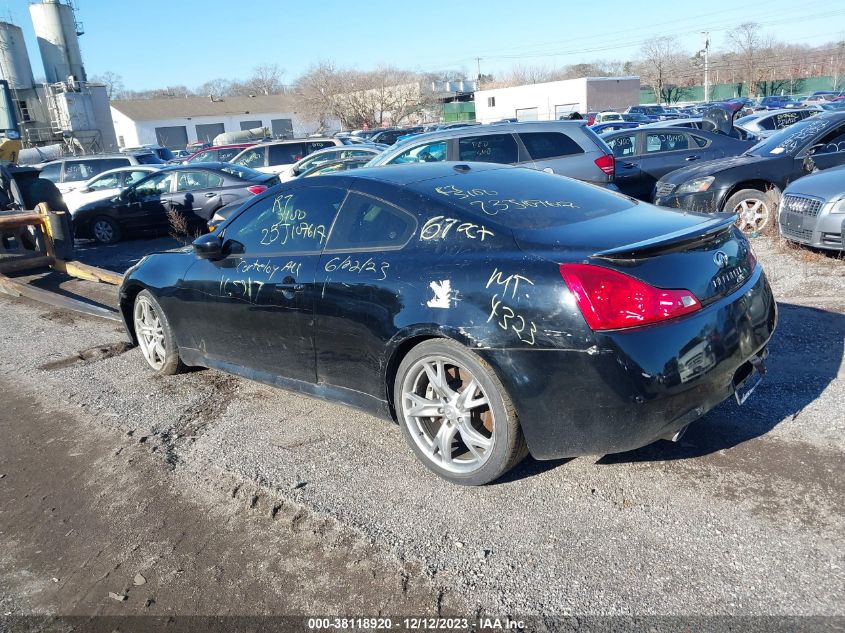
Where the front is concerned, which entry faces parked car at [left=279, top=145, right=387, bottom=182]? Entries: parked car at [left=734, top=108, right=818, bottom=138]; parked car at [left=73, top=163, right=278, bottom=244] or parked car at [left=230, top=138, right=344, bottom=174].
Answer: parked car at [left=734, top=108, right=818, bottom=138]

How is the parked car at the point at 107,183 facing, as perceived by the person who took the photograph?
facing to the left of the viewer

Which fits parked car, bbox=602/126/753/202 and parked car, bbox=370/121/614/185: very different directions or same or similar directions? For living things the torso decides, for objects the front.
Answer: same or similar directions

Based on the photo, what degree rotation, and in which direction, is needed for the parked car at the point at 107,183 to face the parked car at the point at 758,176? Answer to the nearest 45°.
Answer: approximately 135° to its left

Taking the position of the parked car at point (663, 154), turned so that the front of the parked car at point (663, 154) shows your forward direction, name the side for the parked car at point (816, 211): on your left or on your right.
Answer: on your left

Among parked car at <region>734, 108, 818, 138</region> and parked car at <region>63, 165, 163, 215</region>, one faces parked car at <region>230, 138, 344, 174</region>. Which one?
parked car at <region>734, 108, 818, 138</region>

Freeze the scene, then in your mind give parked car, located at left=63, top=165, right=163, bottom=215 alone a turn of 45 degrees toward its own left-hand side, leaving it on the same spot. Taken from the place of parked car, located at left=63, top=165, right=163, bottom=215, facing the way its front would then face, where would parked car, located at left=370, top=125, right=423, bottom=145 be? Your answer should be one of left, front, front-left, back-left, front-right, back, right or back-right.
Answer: back

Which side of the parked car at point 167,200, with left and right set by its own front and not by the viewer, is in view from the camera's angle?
left

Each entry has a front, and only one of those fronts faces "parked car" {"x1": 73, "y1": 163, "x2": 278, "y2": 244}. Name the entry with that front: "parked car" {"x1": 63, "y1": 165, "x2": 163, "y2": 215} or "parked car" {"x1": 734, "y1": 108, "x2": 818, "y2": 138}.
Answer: "parked car" {"x1": 734, "y1": 108, "x2": 818, "y2": 138}

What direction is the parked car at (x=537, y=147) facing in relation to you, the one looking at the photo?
facing to the left of the viewer

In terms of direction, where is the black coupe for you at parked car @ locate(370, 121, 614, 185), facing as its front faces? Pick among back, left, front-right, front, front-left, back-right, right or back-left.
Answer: left

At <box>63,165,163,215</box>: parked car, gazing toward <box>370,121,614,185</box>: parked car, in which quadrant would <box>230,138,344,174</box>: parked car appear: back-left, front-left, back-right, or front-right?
front-left

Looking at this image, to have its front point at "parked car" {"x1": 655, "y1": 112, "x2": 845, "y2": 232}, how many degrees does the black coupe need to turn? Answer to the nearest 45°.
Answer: approximately 90° to its right

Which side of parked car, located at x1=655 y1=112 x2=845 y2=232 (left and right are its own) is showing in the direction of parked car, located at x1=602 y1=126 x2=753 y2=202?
right

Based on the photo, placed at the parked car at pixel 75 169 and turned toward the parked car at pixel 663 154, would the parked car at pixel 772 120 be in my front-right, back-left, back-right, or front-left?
front-left

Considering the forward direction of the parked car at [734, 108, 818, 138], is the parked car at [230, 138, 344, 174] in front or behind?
in front
